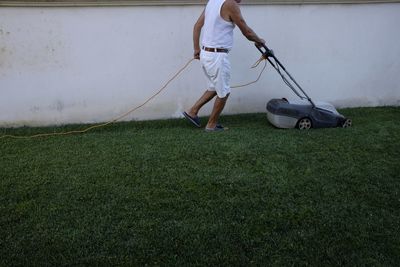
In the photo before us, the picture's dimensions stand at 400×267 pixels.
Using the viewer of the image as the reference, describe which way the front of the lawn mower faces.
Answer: facing to the right of the viewer

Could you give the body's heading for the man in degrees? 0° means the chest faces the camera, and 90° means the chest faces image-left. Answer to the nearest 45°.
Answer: approximately 225°
